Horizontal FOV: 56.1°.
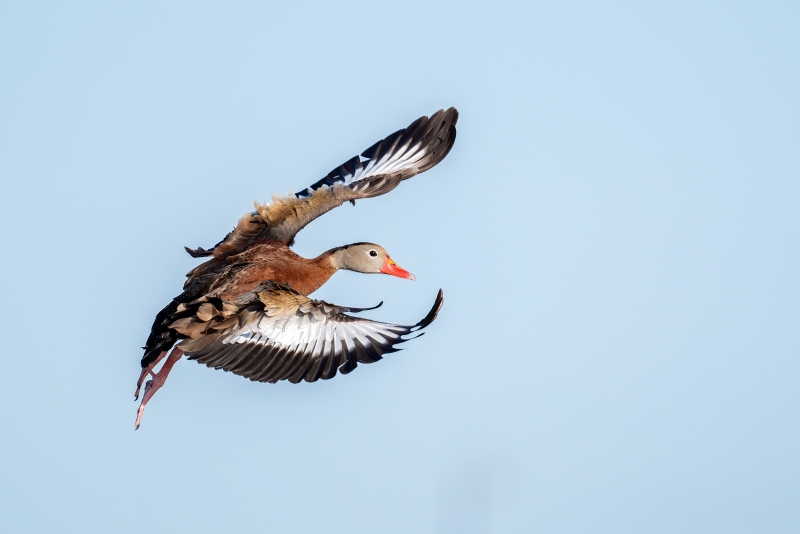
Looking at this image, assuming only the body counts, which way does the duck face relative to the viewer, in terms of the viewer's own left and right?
facing to the right of the viewer
